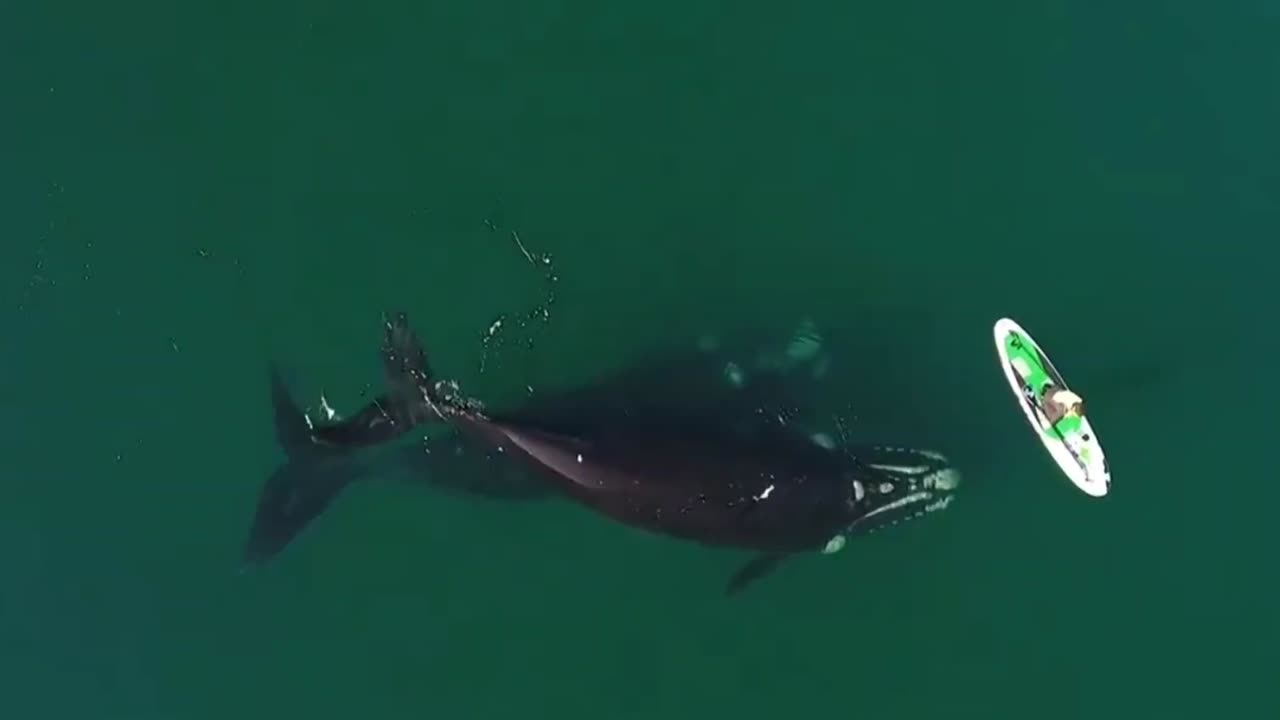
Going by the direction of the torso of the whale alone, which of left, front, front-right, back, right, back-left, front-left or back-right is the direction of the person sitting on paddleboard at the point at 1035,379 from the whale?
front

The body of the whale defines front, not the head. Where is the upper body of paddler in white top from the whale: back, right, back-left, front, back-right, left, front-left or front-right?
front

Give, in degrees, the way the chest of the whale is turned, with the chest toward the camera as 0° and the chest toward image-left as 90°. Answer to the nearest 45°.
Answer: approximately 270°
